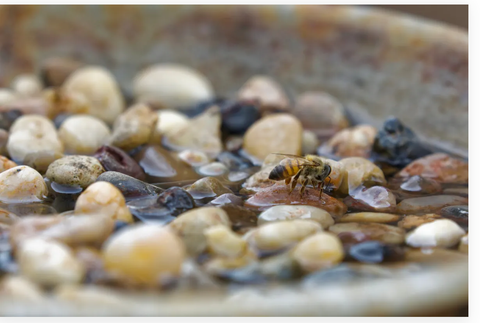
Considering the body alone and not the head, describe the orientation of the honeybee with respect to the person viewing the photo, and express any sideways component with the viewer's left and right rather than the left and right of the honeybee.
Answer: facing to the right of the viewer

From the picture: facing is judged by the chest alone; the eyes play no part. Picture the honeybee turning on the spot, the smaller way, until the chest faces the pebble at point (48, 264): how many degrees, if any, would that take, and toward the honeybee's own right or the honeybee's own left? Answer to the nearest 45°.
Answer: approximately 135° to the honeybee's own right

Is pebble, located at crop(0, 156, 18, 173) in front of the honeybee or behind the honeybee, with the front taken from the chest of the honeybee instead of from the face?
behind
